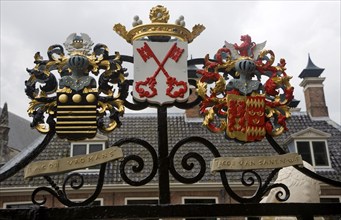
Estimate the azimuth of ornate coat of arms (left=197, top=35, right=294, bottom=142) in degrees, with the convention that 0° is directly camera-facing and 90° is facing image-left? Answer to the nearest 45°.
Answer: approximately 0°

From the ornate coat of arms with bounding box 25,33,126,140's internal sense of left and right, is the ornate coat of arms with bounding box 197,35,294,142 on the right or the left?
on its left

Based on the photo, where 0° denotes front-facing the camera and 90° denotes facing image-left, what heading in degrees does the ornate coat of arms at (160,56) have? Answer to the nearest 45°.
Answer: approximately 0°

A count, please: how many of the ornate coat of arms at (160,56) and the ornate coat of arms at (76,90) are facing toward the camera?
2

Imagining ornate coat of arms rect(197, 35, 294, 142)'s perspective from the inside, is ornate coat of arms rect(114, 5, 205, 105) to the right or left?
on its right

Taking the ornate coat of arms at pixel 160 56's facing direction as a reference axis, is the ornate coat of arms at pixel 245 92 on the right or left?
on its left

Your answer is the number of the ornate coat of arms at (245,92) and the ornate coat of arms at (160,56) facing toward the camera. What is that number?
2
